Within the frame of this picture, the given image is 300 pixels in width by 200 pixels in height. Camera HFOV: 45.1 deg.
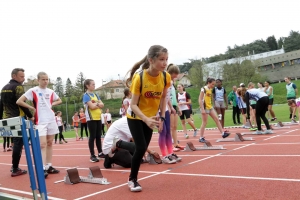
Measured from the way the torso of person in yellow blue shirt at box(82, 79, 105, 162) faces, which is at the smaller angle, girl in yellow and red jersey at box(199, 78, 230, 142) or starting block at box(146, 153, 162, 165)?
the starting block

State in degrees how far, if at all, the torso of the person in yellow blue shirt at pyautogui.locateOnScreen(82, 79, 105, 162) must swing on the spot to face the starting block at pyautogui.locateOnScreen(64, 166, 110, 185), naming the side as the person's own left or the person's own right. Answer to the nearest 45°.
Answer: approximately 45° to the person's own right

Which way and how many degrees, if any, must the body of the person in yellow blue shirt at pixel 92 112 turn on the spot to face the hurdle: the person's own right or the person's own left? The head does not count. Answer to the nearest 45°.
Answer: approximately 45° to the person's own right

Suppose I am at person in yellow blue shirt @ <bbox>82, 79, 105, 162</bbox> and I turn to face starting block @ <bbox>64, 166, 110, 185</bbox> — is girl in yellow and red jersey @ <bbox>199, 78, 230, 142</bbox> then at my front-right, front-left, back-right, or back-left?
back-left

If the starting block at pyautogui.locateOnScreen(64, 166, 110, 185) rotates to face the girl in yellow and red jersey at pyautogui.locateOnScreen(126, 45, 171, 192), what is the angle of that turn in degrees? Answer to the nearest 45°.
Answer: approximately 45° to its right

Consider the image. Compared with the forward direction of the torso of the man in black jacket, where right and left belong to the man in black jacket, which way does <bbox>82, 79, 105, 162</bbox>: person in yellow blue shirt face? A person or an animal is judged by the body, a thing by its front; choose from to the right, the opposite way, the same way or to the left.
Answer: to the right

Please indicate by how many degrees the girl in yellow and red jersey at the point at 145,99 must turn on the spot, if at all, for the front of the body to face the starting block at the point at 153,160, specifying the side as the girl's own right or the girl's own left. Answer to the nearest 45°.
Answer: approximately 135° to the girl's own left

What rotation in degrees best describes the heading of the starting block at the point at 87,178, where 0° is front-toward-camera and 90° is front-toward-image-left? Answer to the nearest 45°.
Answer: approximately 270°
